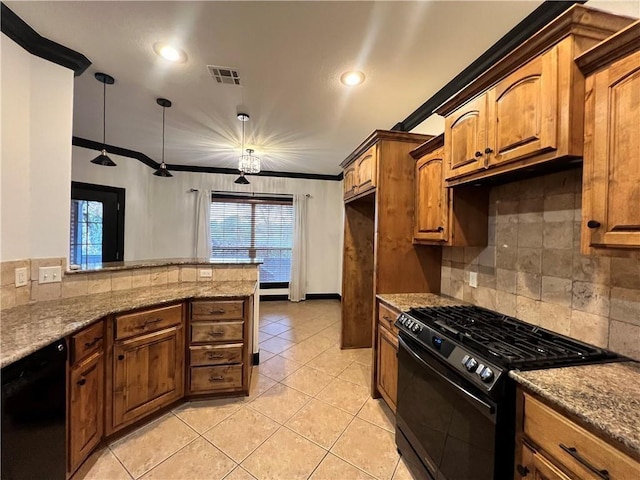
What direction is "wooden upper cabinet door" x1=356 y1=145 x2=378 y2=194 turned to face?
to the viewer's left

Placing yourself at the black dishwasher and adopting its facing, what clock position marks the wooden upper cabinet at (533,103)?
The wooden upper cabinet is roughly at 12 o'clock from the black dishwasher.

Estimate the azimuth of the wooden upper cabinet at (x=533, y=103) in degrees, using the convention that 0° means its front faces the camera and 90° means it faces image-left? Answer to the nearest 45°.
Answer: approximately 45°

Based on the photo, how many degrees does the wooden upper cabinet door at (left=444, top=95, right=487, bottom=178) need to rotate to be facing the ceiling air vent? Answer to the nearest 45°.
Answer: approximately 45° to its right

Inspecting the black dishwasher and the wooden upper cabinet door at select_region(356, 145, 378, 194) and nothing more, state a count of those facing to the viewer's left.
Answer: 1

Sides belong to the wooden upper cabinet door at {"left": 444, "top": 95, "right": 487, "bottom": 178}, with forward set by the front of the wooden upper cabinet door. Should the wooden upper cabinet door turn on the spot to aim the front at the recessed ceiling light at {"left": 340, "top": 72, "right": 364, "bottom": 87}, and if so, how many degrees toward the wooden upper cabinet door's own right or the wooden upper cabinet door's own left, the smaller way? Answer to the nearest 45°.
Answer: approximately 45° to the wooden upper cabinet door's own right

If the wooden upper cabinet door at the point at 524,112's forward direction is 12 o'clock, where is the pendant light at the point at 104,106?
The pendant light is roughly at 1 o'clock from the wooden upper cabinet door.

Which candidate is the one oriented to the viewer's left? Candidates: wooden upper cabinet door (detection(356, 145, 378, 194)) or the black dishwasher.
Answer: the wooden upper cabinet door

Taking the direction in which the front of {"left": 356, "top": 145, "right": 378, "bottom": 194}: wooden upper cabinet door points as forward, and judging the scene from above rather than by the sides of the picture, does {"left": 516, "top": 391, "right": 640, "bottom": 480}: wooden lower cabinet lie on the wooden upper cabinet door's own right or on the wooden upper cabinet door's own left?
on the wooden upper cabinet door's own left

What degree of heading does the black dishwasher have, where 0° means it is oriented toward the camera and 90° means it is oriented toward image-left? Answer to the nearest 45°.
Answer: approximately 315°
